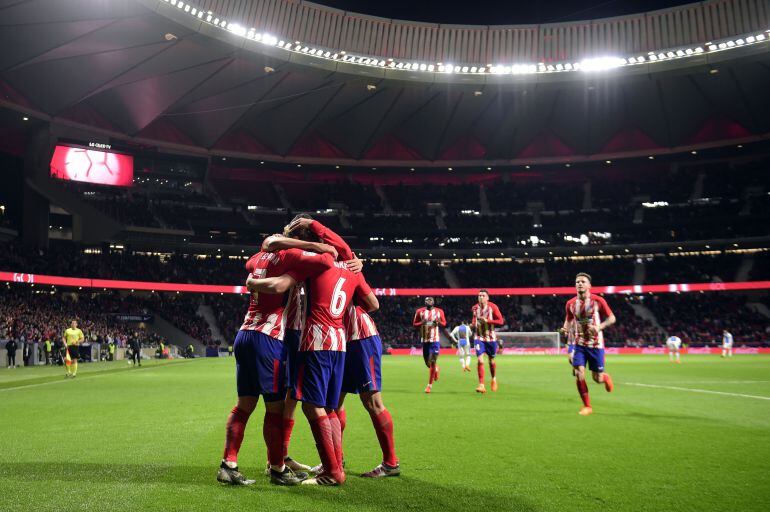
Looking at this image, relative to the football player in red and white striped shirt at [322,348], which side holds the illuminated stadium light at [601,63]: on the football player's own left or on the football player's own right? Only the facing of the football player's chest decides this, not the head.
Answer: on the football player's own right

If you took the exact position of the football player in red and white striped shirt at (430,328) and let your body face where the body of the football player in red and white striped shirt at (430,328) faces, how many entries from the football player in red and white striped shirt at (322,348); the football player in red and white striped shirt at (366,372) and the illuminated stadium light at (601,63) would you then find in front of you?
2

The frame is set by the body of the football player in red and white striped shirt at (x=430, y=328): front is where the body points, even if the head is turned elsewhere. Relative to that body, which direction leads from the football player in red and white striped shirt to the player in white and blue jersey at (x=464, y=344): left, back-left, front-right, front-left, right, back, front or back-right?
back

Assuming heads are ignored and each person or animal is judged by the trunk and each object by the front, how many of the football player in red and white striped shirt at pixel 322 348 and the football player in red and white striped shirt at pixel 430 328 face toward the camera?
1

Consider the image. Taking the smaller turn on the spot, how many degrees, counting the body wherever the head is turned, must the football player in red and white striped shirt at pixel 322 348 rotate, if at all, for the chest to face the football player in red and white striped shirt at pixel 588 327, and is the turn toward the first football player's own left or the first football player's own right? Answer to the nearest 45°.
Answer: approximately 90° to the first football player's own right

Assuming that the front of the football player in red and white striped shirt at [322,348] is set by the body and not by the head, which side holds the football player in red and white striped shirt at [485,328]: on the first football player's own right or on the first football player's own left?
on the first football player's own right

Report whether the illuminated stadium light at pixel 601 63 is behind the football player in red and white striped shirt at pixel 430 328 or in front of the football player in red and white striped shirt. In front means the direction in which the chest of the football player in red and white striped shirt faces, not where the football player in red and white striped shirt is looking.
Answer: behind

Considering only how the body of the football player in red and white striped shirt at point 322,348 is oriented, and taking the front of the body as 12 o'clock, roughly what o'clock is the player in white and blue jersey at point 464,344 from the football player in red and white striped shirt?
The player in white and blue jersey is roughly at 2 o'clock from the football player in red and white striped shirt.

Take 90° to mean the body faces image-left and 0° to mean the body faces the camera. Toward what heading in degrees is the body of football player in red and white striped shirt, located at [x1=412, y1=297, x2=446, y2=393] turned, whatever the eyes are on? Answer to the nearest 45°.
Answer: approximately 0°

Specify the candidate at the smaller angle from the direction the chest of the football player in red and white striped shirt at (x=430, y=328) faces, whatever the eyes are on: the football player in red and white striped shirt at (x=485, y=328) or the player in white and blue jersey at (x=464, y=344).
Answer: the football player in red and white striped shirt
